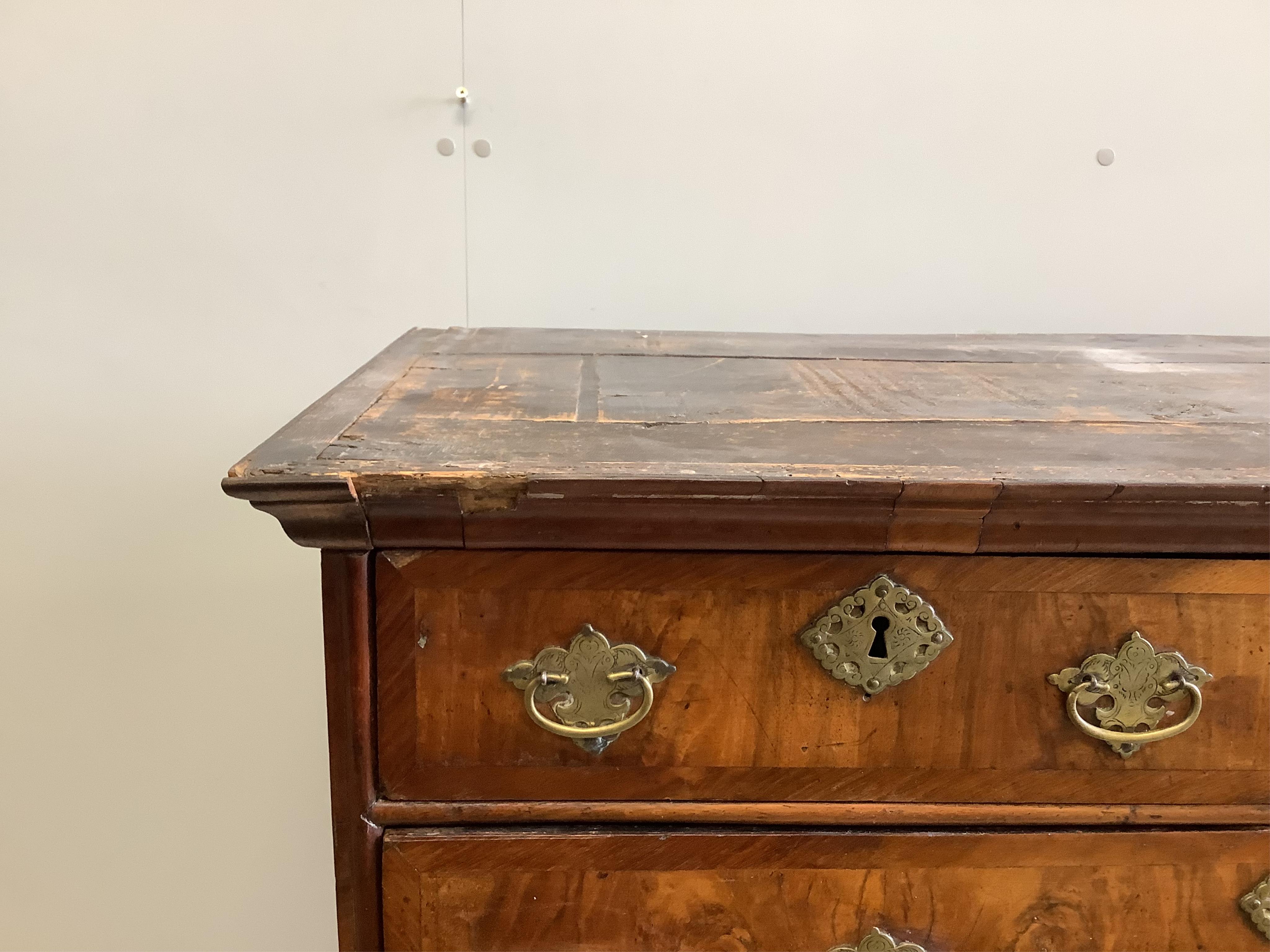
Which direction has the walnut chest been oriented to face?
toward the camera
